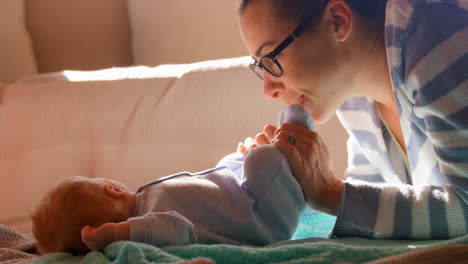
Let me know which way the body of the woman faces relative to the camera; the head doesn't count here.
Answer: to the viewer's left
